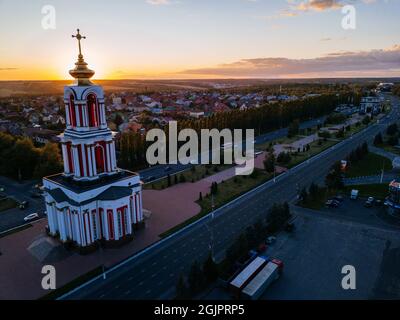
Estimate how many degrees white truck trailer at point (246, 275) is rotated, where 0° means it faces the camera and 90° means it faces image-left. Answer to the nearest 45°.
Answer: approximately 225°

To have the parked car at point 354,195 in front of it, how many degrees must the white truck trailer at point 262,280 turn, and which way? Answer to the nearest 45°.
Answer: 0° — it already faces it

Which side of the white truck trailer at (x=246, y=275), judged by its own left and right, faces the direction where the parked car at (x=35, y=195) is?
left

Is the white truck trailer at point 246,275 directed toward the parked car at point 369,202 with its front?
yes

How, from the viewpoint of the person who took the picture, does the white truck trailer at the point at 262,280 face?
facing away from the viewer and to the right of the viewer

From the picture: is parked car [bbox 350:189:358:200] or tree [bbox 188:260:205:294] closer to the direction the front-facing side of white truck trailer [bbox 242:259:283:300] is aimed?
the parked car

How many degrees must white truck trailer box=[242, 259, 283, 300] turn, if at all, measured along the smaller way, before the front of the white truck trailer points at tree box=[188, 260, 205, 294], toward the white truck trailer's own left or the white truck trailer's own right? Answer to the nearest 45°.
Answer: approximately 135° to the white truck trailer's own left

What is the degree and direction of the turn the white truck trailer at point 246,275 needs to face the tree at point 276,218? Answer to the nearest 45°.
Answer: approximately 45° to its left

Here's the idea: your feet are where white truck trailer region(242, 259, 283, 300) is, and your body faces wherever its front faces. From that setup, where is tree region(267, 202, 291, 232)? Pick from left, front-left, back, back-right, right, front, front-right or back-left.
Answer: front-left
